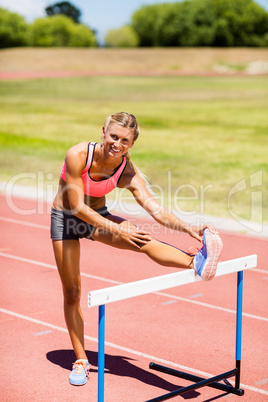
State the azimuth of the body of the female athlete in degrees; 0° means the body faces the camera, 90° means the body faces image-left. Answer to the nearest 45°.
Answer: approximately 315°
